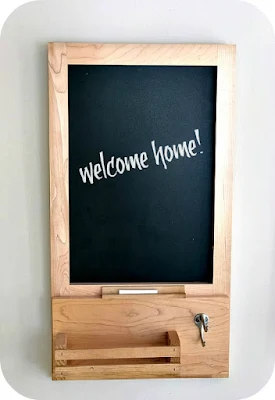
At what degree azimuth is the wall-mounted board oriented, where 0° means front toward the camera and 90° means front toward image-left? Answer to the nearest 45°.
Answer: approximately 0°
